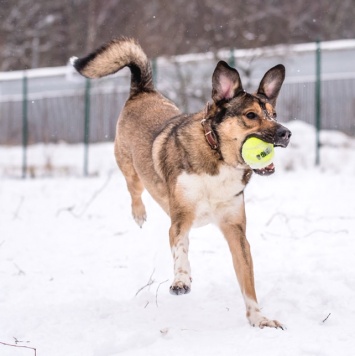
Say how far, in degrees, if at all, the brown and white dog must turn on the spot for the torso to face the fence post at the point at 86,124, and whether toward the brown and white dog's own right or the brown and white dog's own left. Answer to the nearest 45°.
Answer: approximately 135° to the brown and white dog's own left

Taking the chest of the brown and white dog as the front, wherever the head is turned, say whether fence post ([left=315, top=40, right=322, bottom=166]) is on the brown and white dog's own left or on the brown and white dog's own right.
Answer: on the brown and white dog's own left

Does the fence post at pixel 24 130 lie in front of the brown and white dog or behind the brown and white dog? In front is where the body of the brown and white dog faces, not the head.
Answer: behind

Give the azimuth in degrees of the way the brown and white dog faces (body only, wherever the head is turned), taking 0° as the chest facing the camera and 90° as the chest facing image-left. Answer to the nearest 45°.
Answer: approximately 315°

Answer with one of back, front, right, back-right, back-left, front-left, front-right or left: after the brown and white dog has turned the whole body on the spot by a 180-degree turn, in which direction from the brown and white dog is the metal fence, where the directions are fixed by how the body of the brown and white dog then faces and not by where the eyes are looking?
front-right
